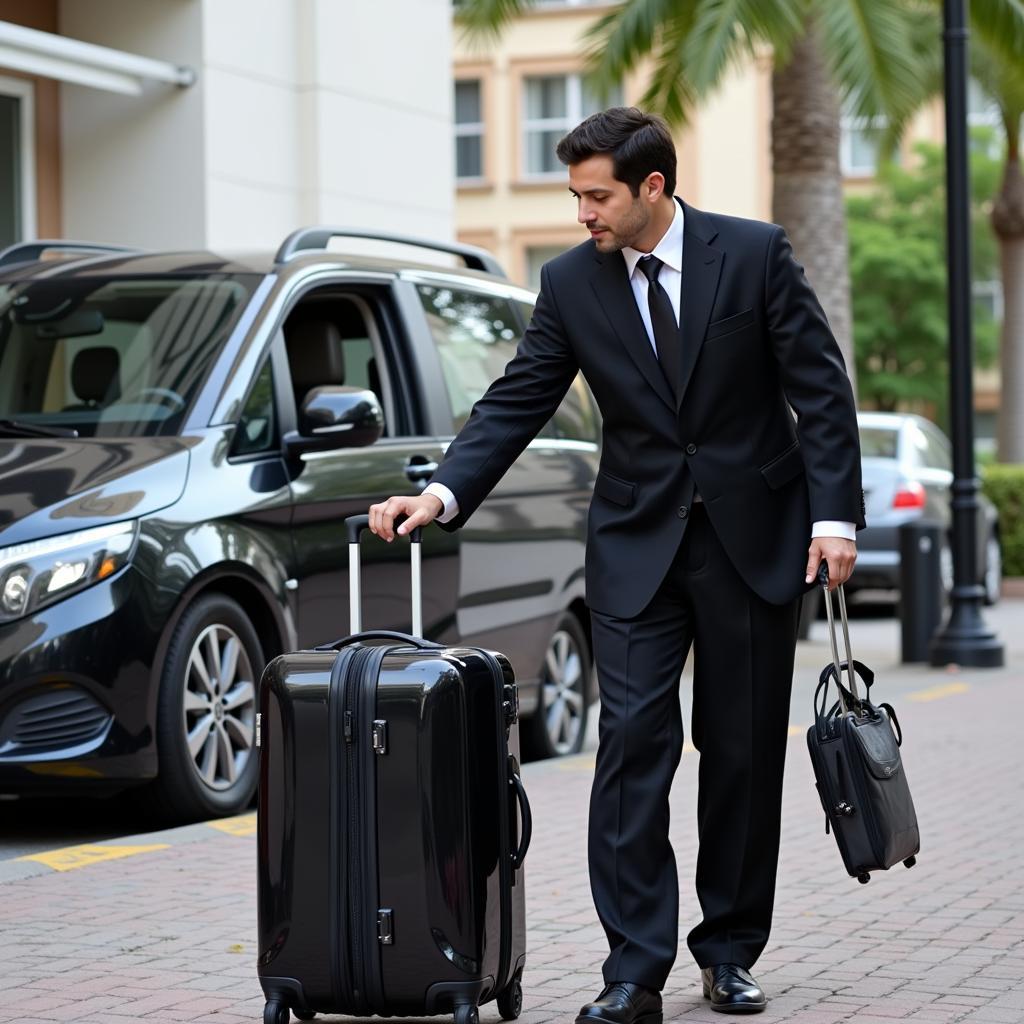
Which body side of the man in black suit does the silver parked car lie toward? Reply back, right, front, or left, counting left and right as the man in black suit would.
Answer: back

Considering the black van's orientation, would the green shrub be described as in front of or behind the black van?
behind

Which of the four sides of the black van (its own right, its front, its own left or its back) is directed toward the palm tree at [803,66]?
back

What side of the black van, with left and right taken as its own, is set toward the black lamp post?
back

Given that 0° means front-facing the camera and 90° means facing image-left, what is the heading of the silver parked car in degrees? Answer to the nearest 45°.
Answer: approximately 225°

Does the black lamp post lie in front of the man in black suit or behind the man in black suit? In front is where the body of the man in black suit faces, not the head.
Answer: behind

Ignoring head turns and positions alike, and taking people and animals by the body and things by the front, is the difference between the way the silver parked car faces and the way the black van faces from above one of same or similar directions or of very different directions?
very different directions

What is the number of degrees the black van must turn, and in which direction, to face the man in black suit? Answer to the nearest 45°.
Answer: approximately 45° to its left

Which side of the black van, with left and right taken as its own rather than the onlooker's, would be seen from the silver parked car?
back

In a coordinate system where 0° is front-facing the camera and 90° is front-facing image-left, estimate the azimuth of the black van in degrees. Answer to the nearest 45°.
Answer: approximately 45°
